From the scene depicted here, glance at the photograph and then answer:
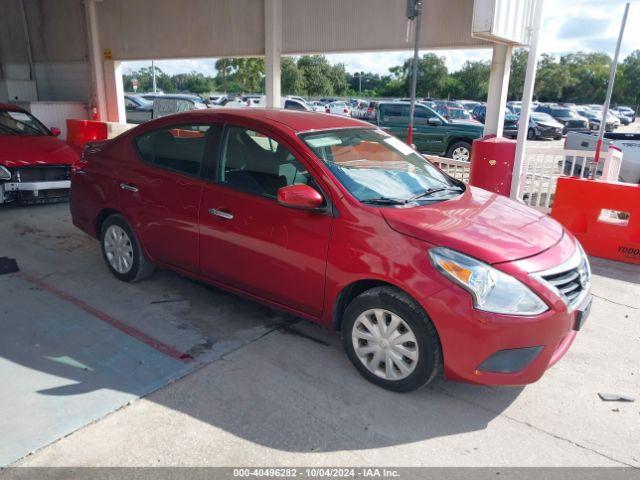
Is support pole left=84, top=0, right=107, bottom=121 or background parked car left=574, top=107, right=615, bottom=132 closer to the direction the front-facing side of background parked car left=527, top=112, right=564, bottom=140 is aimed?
the support pole

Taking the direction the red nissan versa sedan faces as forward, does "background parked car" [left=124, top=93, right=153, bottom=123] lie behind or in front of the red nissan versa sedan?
behind

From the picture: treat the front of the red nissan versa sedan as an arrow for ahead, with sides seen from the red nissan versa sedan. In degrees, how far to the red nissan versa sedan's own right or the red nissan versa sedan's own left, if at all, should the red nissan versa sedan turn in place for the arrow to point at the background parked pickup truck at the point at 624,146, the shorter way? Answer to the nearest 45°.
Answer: approximately 90° to the red nissan versa sedan's own left

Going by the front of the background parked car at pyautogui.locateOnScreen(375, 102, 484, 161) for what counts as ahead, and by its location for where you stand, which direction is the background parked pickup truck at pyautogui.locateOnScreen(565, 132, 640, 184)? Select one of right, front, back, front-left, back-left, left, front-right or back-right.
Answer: front-right

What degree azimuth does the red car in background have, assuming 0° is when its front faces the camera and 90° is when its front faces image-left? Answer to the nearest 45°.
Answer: approximately 315°

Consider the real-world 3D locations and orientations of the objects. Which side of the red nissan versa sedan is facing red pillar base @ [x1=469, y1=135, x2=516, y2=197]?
left

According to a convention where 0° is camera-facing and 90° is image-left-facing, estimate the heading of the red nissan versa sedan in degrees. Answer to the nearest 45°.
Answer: approximately 315°

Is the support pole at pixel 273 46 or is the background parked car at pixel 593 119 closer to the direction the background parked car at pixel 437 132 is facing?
the background parked car

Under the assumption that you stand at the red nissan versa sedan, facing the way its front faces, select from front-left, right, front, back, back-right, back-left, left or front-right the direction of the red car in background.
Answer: back

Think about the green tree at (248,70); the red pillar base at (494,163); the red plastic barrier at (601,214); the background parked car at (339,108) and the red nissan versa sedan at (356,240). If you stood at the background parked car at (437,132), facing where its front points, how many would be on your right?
3

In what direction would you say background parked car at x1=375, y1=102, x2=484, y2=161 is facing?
to the viewer's right

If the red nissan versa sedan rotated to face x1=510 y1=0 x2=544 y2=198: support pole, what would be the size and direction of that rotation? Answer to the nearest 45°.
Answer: approximately 90° to its left

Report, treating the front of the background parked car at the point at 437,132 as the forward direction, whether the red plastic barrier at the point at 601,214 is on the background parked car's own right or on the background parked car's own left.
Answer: on the background parked car's own right
